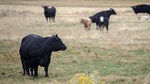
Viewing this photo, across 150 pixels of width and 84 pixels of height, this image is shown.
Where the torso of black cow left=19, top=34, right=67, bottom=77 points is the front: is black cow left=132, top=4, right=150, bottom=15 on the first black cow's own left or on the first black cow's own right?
on the first black cow's own left

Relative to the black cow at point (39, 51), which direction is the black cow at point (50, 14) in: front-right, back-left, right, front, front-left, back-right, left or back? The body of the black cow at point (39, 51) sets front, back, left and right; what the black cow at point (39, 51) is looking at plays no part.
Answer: back-left

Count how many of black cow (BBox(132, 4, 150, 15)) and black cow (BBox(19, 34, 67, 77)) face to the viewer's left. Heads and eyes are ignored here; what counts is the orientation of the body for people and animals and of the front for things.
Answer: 1

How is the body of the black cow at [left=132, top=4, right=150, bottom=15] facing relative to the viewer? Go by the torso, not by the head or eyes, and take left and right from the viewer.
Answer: facing to the left of the viewer

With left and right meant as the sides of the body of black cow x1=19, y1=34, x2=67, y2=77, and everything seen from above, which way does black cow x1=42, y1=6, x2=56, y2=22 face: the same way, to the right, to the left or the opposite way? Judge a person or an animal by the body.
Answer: to the right

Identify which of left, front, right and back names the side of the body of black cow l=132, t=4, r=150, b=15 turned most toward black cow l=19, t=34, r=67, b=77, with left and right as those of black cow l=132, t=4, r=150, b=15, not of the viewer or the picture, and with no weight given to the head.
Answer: left

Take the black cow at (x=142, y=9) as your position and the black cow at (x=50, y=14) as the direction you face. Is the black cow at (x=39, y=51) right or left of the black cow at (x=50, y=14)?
left
